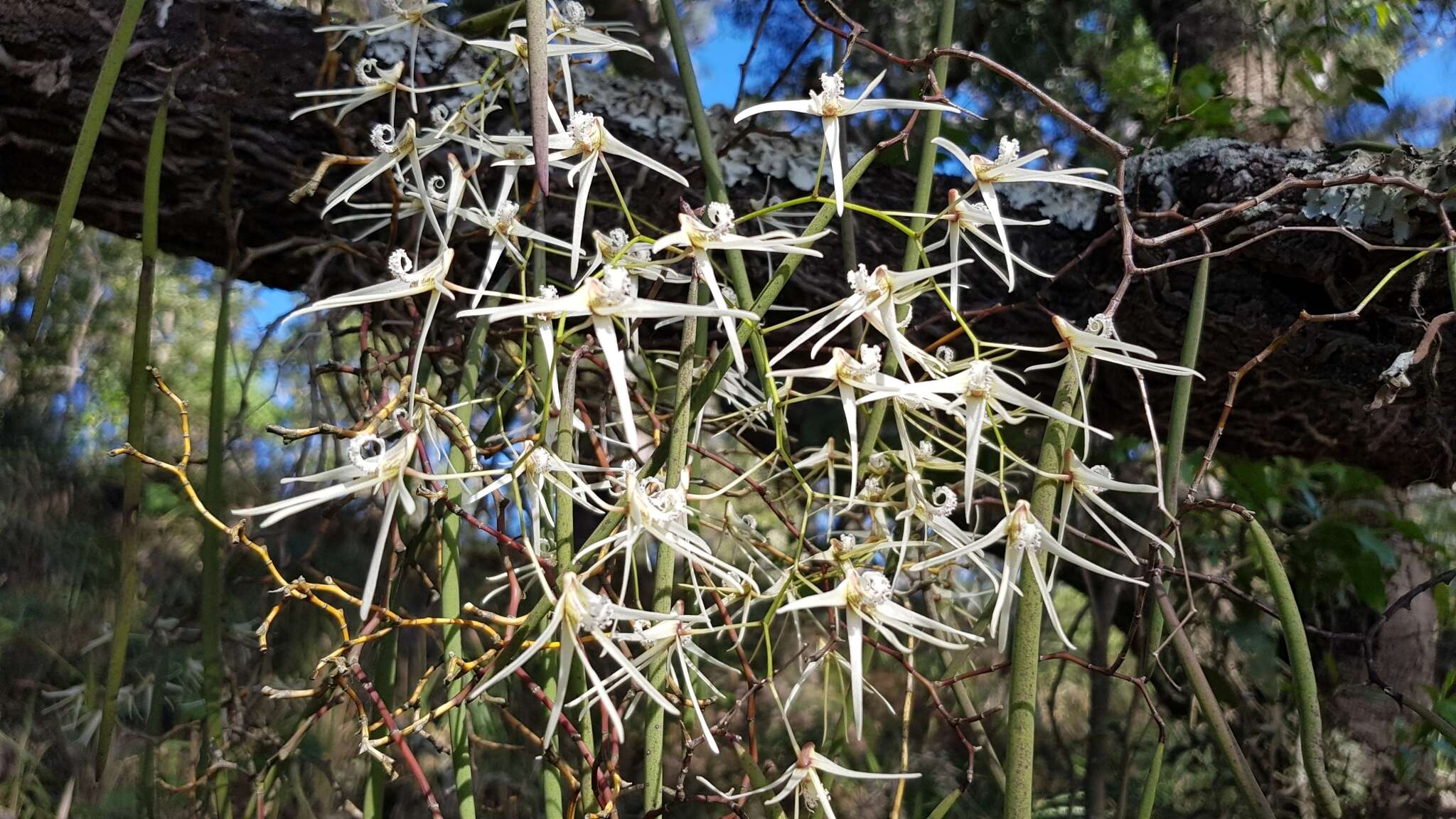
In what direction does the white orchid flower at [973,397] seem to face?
toward the camera

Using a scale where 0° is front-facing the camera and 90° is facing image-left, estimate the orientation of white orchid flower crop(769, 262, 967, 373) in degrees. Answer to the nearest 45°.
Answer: approximately 45°

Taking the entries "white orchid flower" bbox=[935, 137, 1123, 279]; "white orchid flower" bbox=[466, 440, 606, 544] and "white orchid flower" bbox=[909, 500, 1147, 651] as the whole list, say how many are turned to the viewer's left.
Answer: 0

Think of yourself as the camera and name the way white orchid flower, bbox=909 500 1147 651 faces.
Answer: facing the viewer

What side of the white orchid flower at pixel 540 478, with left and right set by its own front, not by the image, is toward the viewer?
front

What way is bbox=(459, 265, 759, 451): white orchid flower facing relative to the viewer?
toward the camera
